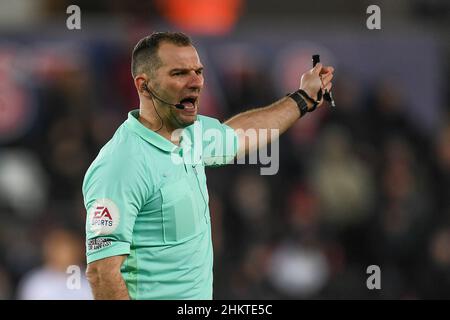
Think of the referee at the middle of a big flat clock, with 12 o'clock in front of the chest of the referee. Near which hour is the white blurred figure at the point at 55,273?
The white blurred figure is roughly at 7 o'clock from the referee.

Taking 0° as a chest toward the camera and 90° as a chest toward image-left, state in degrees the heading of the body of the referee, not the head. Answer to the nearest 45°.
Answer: approximately 315°

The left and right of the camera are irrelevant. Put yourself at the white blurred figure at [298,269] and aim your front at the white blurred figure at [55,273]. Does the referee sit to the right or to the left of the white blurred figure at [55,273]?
left

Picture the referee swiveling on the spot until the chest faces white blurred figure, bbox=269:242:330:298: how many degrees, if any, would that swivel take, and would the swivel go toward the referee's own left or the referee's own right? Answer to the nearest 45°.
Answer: approximately 135° to the referee's own left
